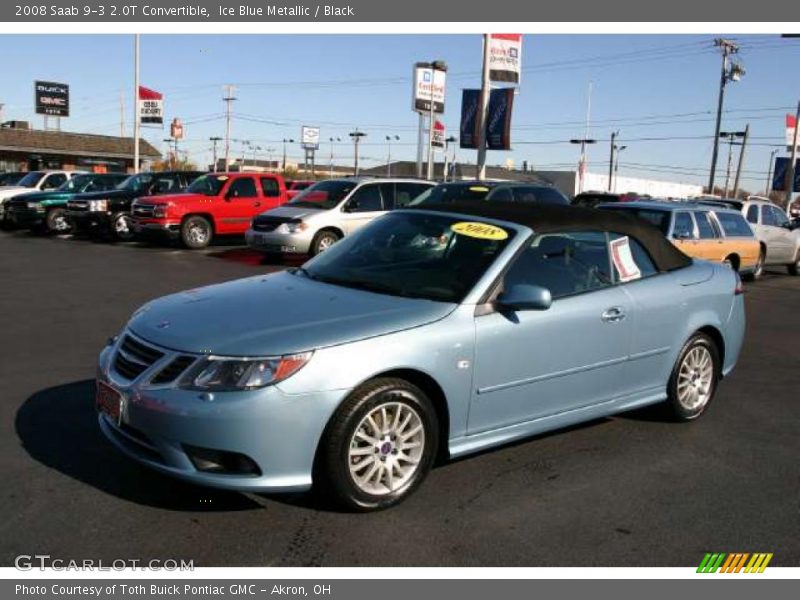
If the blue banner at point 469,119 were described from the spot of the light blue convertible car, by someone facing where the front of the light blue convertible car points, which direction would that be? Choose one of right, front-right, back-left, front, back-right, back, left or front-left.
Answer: back-right

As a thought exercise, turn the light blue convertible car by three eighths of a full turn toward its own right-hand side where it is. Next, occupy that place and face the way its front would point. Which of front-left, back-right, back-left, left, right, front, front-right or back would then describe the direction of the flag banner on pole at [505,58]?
front

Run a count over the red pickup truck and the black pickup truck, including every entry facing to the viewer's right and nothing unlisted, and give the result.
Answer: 0

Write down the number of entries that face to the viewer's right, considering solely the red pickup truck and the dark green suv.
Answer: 0

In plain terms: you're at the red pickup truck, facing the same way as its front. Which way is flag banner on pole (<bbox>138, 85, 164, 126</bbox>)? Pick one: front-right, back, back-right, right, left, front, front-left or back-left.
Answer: back-right

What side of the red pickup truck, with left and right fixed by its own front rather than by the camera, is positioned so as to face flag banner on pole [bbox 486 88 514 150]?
back

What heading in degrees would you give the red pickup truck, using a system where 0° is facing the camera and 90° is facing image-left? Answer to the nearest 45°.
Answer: approximately 45°

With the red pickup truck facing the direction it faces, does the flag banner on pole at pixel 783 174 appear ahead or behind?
behind

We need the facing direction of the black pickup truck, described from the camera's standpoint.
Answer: facing the viewer and to the left of the viewer

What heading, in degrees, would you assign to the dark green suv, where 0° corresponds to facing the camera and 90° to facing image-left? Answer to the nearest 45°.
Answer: approximately 45°

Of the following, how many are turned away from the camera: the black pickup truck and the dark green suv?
0

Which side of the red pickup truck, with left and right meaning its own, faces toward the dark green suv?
right
